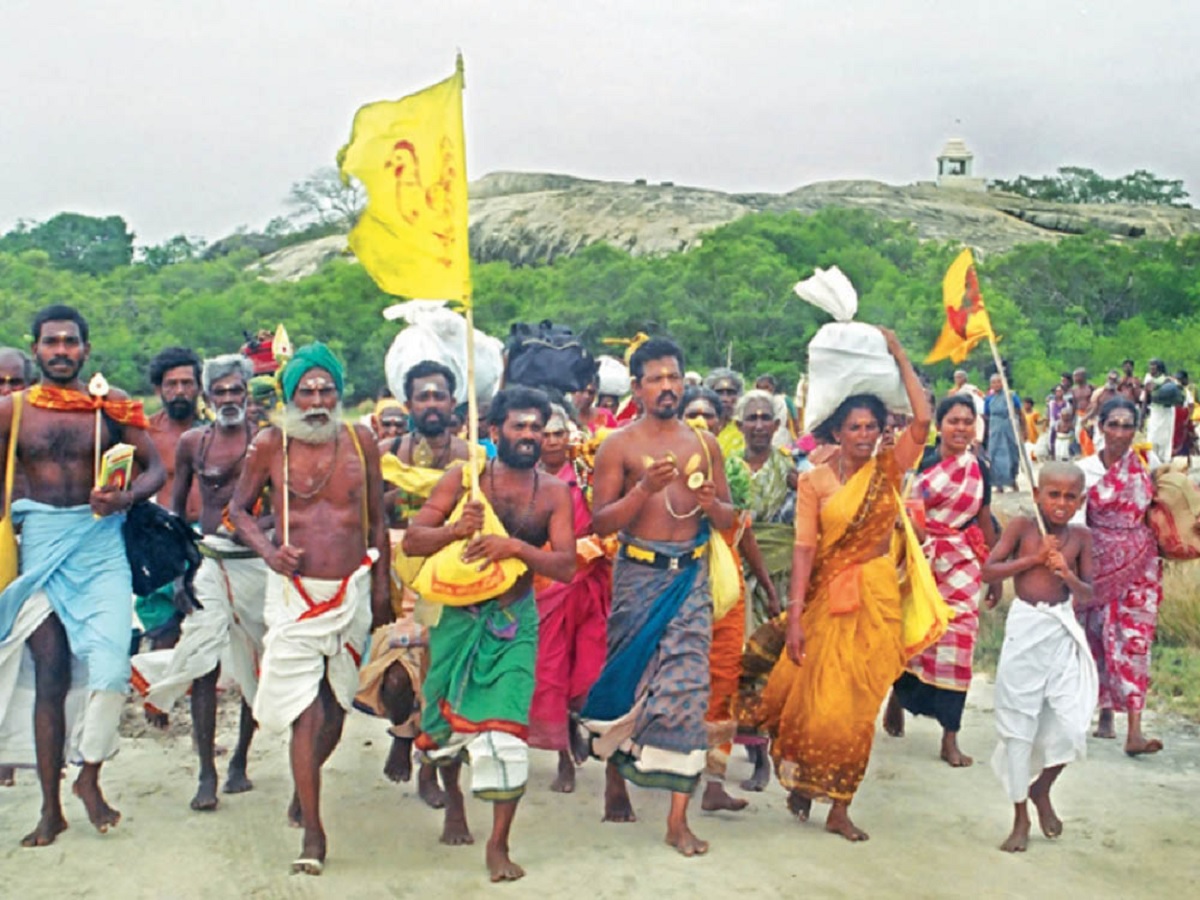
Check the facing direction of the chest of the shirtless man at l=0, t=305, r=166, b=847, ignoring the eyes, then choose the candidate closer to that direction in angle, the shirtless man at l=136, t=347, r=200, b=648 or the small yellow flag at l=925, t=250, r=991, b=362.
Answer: the small yellow flag

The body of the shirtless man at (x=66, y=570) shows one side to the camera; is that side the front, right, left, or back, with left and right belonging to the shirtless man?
front

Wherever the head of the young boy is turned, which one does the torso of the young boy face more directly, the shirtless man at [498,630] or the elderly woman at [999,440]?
the shirtless man

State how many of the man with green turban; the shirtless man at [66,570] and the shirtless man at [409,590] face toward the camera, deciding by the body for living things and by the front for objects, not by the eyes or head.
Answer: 3

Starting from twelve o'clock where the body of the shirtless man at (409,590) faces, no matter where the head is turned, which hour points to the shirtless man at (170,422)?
the shirtless man at (170,422) is roughly at 4 o'clock from the shirtless man at (409,590).

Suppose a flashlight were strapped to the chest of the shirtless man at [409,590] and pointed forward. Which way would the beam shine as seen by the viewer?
toward the camera

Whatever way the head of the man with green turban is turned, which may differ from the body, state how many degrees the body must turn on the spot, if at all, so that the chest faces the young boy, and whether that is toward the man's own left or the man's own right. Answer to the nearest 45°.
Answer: approximately 90° to the man's own left

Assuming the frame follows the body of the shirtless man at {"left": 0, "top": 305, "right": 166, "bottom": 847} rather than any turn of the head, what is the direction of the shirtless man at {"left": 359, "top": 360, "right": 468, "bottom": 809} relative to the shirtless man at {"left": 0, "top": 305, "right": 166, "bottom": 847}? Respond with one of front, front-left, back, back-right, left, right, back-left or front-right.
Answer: left

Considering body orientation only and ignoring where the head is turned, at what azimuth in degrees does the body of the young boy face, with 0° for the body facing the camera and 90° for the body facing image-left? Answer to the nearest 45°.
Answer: approximately 0°
